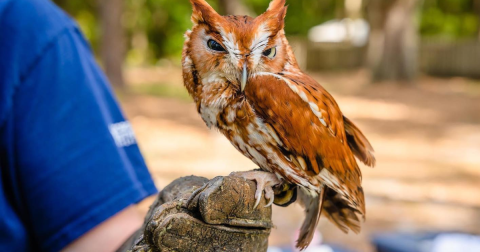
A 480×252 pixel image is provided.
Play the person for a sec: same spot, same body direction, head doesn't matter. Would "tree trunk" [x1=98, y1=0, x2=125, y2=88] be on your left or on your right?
on your left

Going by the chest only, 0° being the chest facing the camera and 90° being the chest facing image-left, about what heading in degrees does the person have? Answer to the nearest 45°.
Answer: approximately 315°

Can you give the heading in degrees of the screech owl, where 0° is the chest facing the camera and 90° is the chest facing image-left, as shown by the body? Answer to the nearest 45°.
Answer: approximately 45°

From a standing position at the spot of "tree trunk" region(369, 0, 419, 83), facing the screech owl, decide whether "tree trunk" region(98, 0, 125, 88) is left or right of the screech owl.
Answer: right

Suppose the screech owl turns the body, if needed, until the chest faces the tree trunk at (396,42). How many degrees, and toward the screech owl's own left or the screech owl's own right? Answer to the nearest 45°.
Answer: approximately 135° to the screech owl's own right

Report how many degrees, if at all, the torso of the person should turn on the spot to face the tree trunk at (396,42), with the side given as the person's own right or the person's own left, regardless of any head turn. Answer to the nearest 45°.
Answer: approximately 90° to the person's own left
